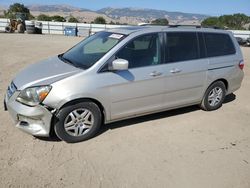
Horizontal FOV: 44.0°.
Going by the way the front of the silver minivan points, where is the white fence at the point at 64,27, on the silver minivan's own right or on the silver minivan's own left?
on the silver minivan's own right

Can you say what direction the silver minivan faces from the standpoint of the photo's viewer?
facing the viewer and to the left of the viewer
